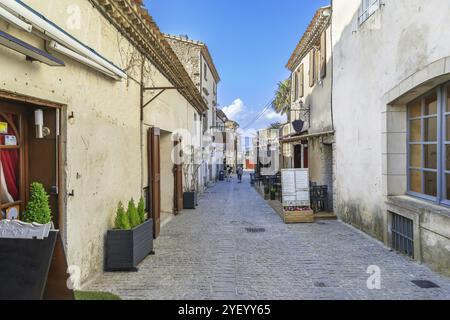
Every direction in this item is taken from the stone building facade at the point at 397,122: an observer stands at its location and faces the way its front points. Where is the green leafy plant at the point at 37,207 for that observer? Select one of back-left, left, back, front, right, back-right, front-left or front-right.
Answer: front

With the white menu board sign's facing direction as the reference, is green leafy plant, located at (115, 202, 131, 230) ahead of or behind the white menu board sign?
ahead

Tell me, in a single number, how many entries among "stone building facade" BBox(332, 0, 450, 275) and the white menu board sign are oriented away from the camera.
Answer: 0

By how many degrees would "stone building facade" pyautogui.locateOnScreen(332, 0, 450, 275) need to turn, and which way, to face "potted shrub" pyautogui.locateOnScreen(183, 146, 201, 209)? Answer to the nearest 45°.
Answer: approximately 90° to its right

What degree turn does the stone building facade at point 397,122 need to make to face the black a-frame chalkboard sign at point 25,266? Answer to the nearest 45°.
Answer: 0° — it already faces it

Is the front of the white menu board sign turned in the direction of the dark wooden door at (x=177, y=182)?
no

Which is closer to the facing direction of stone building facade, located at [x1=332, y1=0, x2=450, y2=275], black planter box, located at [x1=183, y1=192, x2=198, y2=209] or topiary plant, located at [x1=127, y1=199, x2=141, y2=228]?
the topiary plant

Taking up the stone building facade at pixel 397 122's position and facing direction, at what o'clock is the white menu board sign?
The white menu board sign is roughly at 3 o'clock from the stone building facade.

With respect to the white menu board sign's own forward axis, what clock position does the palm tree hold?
The palm tree is roughly at 6 o'clock from the white menu board sign.

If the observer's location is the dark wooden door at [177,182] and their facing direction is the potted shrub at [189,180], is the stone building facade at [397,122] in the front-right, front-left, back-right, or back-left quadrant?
back-right

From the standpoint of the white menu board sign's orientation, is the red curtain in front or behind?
in front

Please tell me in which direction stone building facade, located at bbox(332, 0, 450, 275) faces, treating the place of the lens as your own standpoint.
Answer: facing the viewer and to the left of the viewer

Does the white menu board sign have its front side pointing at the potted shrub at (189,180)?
no

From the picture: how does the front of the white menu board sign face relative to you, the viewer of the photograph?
facing the viewer

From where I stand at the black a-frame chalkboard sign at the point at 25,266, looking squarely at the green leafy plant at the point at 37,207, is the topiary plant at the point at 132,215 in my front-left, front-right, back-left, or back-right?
front-right

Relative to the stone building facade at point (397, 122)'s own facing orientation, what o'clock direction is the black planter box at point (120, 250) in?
The black planter box is roughly at 12 o'clock from the stone building facade.

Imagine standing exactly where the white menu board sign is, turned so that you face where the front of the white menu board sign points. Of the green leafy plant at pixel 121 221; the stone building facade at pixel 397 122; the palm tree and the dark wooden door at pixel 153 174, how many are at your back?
1
